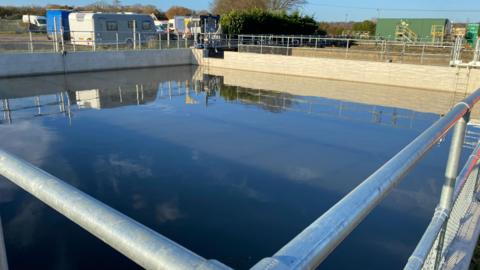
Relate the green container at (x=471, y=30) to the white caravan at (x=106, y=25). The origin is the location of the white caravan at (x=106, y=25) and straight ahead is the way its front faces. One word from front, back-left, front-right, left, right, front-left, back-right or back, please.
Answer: front-right

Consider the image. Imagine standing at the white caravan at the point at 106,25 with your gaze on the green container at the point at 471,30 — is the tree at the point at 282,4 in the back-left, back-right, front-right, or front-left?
front-left

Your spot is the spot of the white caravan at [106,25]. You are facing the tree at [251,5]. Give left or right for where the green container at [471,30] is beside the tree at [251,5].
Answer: right

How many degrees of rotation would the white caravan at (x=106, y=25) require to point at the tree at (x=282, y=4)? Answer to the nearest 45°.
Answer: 0° — it already faces it

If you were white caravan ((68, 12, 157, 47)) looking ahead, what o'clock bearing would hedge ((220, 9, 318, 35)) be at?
The hedge is roughly at 1 o'clock from the white caravan.

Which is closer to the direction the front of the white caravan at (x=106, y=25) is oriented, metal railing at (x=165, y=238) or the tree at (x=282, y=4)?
the tree

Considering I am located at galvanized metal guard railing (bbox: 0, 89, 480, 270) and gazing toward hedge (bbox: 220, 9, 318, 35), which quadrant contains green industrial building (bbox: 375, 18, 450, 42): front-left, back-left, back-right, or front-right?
front-right

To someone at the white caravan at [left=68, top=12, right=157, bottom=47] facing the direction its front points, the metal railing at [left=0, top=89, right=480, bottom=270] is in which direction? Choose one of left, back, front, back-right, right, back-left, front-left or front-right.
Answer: back-right
